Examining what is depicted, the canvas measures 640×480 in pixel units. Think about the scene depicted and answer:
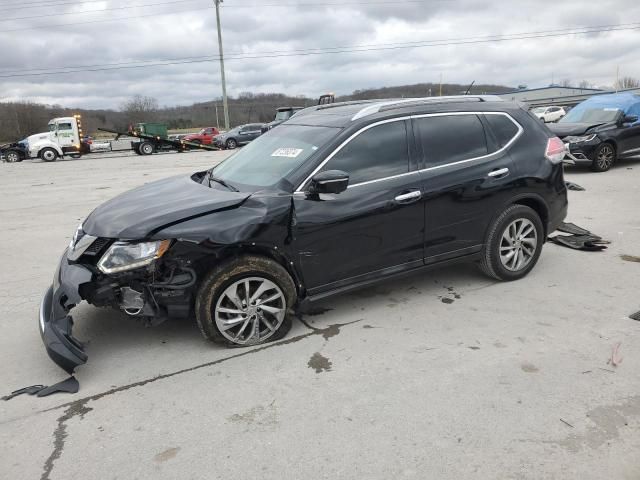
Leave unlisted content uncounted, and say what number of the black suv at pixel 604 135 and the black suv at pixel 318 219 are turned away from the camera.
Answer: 0

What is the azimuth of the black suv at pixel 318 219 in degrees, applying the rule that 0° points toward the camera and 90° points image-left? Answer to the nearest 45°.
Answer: approximately 45°

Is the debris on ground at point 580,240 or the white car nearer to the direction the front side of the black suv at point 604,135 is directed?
the debris on ground

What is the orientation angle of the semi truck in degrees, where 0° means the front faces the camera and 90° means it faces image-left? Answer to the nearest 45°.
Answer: approximately 90°

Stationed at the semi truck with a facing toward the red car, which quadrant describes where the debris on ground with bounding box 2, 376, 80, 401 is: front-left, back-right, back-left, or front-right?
back-right

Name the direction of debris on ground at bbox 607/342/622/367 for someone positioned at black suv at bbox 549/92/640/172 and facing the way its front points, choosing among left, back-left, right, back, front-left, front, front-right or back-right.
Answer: front-left

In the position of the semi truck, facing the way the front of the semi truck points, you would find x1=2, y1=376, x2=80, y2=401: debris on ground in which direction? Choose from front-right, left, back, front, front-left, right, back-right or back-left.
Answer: left

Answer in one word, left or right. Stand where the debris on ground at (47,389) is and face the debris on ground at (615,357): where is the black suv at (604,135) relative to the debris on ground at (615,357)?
left

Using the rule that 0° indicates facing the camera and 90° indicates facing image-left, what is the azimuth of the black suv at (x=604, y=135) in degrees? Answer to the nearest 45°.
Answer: approximately 45°

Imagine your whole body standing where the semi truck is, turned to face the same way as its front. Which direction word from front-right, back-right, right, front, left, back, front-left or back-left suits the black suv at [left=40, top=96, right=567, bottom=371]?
left

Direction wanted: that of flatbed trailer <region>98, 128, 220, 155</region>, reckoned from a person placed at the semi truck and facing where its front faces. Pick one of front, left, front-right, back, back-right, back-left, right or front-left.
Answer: back
